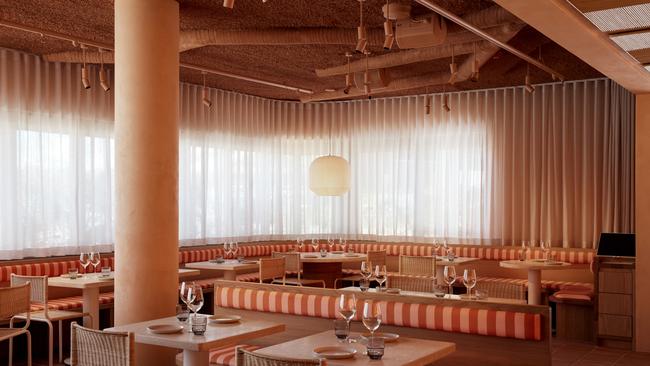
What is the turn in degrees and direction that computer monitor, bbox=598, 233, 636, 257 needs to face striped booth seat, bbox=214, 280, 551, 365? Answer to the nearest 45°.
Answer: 0° — it already faces it

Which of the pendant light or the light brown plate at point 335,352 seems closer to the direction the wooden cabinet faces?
the light brown plate

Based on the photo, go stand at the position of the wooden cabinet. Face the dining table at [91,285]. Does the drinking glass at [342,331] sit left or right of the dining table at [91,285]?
left

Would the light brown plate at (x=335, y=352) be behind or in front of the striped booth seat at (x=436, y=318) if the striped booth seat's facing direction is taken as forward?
in front

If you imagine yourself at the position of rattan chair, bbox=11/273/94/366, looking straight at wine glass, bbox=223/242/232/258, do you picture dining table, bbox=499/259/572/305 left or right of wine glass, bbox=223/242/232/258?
right

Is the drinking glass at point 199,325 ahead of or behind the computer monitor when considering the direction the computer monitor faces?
ahead

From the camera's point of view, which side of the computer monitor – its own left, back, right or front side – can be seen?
front

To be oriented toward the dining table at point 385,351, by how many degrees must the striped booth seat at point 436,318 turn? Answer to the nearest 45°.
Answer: approximately 45° to its left

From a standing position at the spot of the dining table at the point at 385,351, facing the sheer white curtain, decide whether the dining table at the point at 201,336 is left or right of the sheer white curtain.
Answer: left
